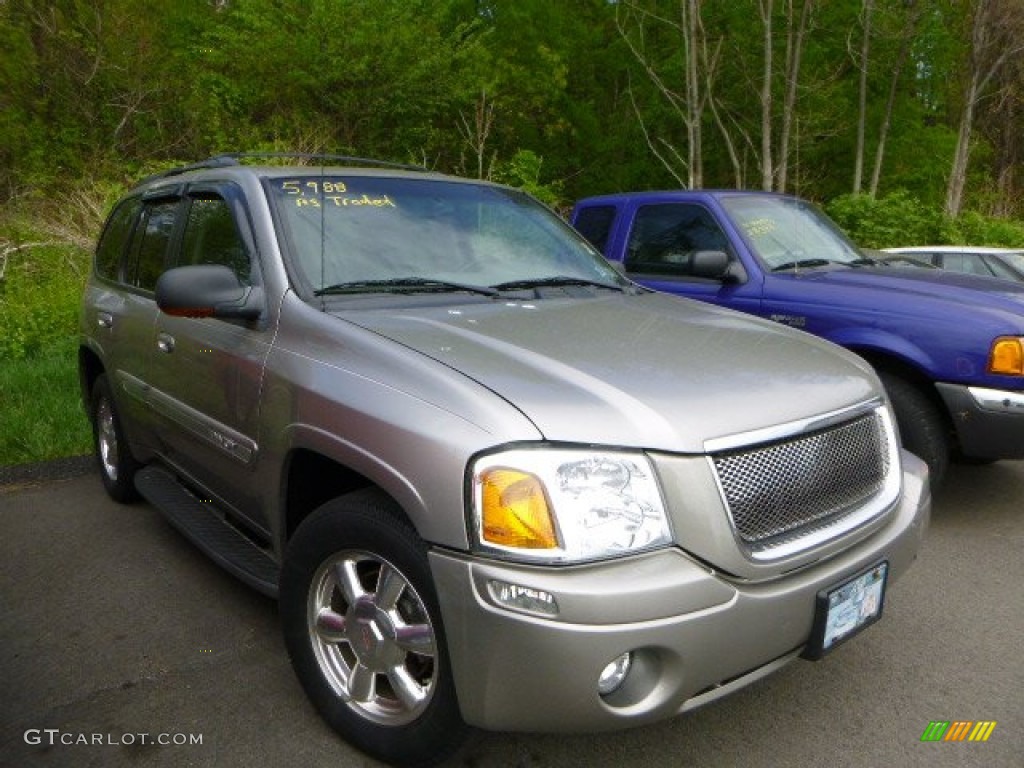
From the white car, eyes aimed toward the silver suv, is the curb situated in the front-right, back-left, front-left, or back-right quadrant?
front-right

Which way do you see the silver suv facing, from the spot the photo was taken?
facing the viewer and to the right of the viewer

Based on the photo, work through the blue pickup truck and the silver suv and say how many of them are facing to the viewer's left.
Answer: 0

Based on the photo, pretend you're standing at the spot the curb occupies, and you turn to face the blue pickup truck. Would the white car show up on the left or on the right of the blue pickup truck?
left

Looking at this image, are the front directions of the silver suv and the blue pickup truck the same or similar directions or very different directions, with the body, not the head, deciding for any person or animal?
same or similar directions

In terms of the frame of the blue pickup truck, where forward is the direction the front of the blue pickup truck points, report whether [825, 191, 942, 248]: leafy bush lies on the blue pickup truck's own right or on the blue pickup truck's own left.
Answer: on the blue pickup truck's own left

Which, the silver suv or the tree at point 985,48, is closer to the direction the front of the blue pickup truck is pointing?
the silver suv
